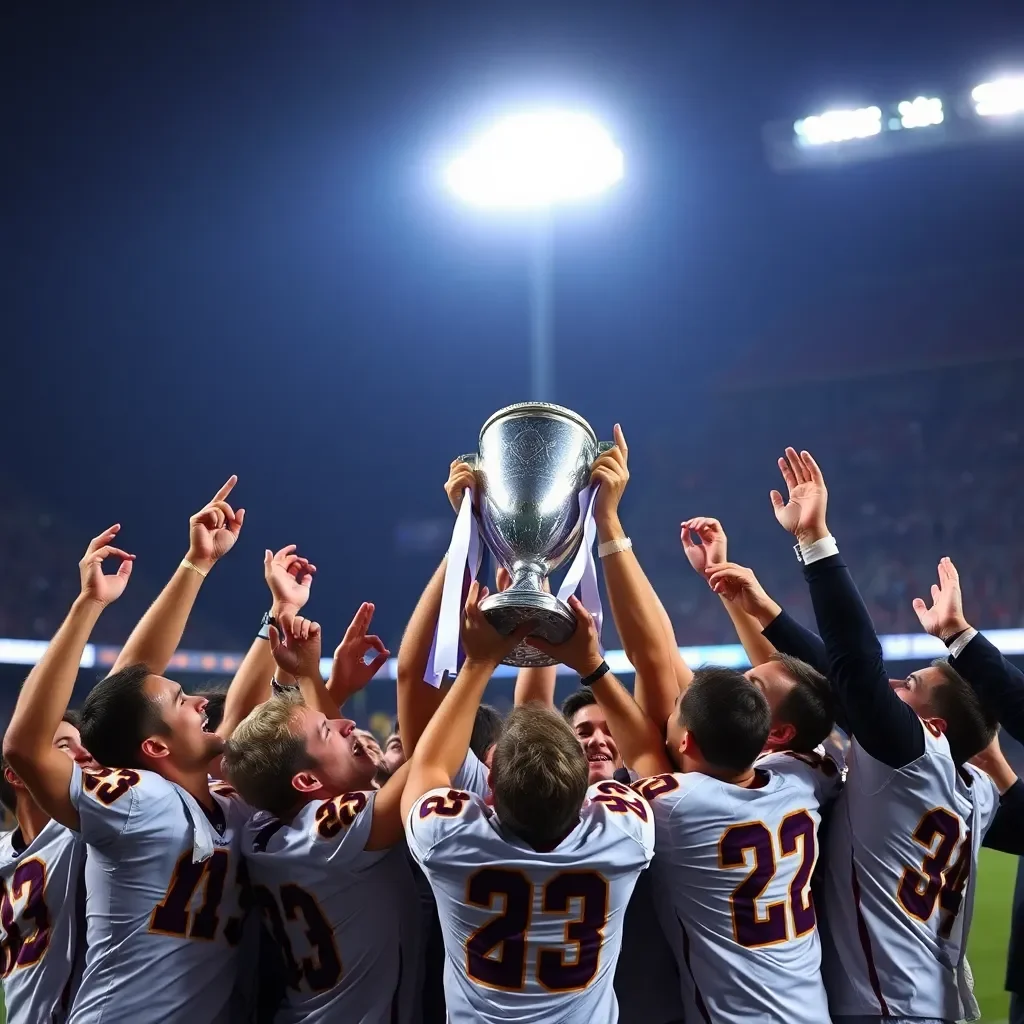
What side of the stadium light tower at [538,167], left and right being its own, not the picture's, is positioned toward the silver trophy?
front

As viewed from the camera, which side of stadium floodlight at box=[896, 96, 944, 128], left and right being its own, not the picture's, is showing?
front

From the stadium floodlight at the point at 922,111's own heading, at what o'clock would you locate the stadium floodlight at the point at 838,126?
the stadium floodlight at the point at 838,126 is roughly at 4 o'clock from the stadium floodlight at the point at 922,111.

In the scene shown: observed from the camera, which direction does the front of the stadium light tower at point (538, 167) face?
facing the viewer

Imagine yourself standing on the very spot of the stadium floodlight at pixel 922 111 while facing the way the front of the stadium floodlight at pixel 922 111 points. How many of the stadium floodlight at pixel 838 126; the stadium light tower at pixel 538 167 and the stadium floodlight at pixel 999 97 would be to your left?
1

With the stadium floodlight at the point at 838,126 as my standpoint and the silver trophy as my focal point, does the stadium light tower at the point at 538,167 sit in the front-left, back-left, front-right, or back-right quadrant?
front-right

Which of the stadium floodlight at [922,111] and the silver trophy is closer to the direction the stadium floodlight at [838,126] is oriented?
the silver trophy

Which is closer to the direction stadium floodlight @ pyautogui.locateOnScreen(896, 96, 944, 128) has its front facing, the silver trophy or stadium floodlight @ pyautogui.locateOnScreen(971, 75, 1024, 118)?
the silver trophy

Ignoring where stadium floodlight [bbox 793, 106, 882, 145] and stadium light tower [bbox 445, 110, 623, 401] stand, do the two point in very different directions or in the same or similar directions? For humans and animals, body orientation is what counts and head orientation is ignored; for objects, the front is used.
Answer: same or similar directions

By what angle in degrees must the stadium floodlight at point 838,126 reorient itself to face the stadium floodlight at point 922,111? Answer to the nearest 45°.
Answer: approximately 45° to its left

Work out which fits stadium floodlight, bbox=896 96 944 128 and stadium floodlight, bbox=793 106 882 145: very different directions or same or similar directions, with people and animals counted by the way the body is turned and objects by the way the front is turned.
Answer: same or similar directions

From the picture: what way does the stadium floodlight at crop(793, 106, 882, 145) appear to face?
toward the camera

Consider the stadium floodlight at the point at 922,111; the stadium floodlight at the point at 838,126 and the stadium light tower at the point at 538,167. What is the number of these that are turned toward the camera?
3

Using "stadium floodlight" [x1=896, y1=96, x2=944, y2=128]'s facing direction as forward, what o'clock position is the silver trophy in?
The silver trophy is roughly at 12 o'clock from the stadium floodlight.

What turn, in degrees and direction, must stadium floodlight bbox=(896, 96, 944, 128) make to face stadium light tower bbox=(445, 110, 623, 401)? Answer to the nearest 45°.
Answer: approximately 90° to its right

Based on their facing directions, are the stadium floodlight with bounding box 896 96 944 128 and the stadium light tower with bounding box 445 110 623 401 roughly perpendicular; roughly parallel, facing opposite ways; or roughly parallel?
roughly parallel

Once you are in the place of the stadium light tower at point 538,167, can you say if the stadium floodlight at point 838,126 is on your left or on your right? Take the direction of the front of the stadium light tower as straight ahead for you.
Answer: on your left

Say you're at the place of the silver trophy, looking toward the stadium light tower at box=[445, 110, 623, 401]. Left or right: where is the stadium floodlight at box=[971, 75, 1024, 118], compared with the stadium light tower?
right
